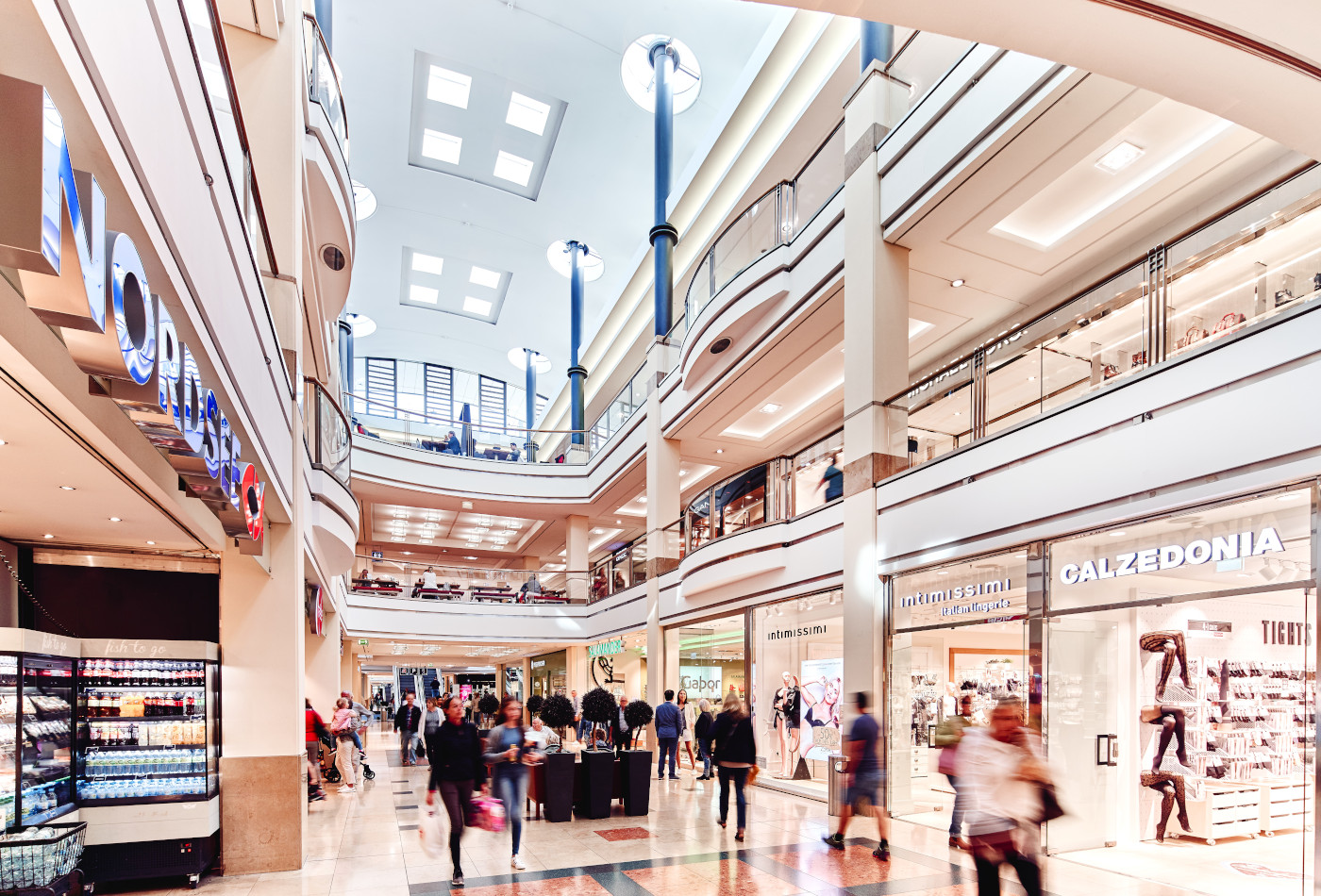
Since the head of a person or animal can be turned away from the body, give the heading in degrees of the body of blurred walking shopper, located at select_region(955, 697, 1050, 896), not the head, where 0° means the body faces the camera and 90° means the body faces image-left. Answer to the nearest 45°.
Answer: approximately 0°

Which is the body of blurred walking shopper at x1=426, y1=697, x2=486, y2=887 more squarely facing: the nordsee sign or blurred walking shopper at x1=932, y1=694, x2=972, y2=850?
the nordsee sign

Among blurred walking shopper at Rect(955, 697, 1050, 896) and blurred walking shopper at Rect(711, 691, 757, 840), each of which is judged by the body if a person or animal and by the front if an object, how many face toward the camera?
1

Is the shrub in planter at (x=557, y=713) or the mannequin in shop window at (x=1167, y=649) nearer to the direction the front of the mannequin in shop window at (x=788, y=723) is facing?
the shrub in planter

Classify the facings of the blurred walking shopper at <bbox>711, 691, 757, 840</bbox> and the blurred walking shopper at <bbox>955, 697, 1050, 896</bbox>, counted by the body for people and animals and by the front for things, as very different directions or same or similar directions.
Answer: very different directions

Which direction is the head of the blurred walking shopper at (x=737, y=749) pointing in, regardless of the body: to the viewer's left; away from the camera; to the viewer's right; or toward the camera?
away from the camera

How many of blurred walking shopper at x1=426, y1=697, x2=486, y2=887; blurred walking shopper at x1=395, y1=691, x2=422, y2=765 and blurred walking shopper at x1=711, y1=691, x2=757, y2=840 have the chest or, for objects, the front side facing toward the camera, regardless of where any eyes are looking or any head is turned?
2

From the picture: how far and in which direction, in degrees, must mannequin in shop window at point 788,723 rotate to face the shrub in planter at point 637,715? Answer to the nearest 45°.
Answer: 0° — it already faces it

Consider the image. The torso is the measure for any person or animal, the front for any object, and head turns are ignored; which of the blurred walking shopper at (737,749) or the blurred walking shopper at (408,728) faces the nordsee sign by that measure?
the blurred walking shopper at (408,728)

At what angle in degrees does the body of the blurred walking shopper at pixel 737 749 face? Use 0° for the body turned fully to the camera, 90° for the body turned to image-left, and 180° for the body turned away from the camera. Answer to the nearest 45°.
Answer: approximately 180°
